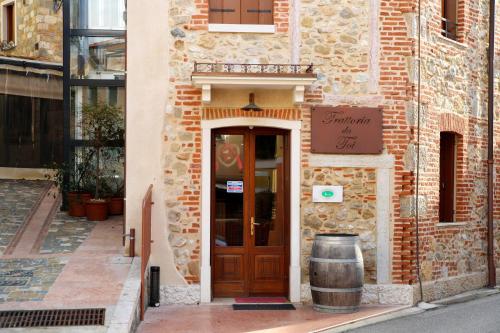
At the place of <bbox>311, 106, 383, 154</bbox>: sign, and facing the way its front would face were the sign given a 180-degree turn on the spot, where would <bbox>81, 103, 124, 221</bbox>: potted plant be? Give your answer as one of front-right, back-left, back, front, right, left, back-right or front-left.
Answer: front-left

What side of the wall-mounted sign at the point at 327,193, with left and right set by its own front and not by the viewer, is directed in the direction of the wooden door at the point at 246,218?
right

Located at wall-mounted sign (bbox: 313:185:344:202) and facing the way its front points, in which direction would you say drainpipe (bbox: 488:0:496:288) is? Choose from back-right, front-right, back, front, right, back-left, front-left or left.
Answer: back-left

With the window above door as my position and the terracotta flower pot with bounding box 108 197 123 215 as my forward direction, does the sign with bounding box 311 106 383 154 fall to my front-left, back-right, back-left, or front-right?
back-right

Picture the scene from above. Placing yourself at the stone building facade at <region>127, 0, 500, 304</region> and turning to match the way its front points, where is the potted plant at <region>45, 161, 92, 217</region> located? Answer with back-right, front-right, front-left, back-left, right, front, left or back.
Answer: back-right

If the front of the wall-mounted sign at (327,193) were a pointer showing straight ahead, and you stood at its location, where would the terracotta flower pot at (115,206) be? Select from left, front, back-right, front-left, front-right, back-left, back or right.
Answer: back-right

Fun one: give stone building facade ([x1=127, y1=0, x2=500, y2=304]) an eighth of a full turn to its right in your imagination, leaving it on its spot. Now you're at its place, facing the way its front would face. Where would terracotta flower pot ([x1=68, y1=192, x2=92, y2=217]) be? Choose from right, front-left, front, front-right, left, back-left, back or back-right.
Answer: right

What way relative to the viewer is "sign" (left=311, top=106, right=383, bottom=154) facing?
toward the camera

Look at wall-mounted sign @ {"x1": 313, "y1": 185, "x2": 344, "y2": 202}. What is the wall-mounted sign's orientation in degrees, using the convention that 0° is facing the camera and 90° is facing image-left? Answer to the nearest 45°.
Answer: approximately 0°

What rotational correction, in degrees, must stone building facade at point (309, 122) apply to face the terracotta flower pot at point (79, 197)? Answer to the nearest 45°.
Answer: approximately 135° to its right

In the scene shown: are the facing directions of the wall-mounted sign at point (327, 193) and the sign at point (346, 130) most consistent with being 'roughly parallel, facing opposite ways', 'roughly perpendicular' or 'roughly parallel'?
roughly parallel

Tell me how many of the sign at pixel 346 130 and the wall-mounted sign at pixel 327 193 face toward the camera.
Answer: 2
